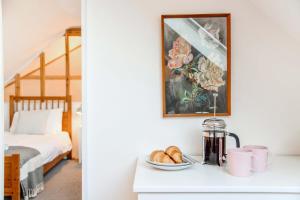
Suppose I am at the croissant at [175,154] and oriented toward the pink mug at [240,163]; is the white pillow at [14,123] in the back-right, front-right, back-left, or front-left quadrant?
back-left

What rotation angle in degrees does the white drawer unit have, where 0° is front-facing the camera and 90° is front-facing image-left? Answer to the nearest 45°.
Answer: approximately 0°

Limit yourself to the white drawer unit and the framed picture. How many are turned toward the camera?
2

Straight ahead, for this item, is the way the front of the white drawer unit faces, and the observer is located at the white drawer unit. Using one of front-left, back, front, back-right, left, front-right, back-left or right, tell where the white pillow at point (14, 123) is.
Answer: back-right

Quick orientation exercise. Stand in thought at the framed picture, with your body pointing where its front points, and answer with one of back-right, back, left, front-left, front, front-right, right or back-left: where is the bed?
back-right

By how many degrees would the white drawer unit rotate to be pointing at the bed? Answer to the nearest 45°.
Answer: approximately 135° to its right

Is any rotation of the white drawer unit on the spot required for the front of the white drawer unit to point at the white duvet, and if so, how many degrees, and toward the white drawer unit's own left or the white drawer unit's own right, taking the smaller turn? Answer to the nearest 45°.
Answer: approximately 135° to the white drawer unit's own right

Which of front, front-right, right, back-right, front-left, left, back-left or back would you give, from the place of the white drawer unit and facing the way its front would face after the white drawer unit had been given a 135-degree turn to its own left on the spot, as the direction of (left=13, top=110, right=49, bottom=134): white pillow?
left
